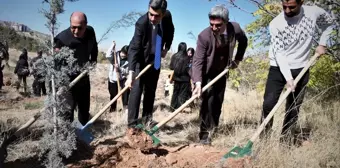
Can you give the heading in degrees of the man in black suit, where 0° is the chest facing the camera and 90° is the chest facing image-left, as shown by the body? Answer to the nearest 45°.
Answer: approximately 0°

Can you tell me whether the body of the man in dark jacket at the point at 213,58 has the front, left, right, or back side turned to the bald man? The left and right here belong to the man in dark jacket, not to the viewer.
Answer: right

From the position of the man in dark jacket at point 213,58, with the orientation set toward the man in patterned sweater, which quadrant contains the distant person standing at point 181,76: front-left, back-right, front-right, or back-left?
back-left

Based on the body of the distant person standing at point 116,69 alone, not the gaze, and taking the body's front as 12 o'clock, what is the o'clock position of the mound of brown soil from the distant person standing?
The mound of brown soil is roughly at 12 o'clock from the distant person standing.

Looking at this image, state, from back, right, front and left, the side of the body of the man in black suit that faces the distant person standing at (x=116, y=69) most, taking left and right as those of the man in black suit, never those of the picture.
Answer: back
